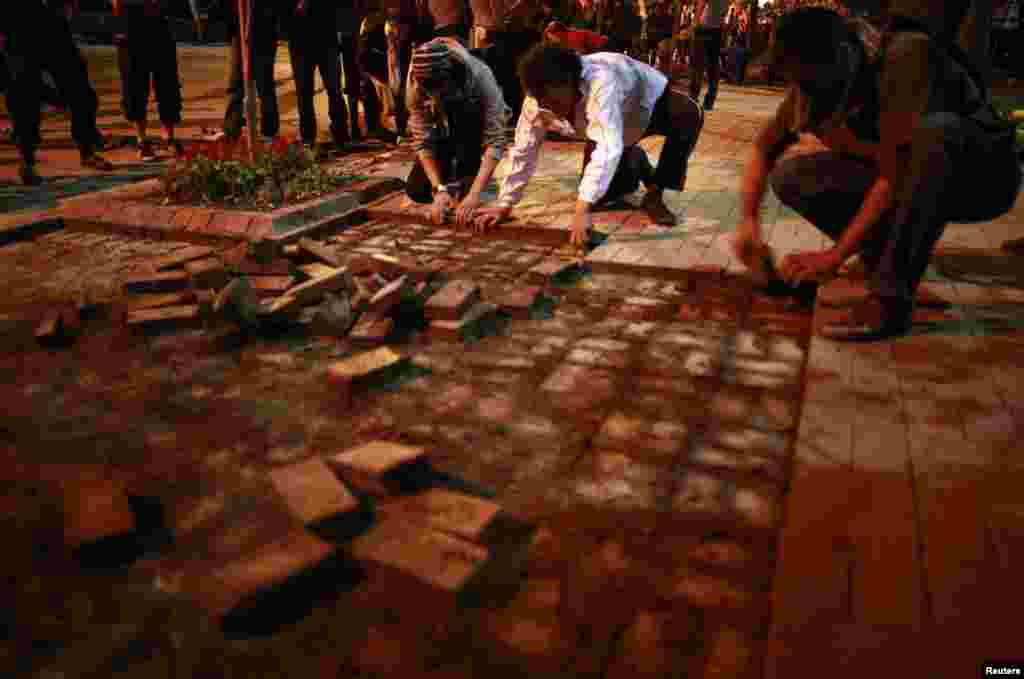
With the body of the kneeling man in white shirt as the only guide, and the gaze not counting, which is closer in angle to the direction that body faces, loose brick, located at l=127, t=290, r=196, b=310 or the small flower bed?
the loose brick

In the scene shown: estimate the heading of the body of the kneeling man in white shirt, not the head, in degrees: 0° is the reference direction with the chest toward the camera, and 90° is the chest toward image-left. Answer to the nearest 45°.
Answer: approximately 45°

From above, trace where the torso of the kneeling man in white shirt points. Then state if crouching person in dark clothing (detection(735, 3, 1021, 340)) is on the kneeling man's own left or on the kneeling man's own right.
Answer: on the kneeling man's own left

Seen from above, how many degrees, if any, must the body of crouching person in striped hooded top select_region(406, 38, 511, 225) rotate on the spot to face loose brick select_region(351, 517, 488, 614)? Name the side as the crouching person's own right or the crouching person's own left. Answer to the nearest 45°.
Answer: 0° — they already face it

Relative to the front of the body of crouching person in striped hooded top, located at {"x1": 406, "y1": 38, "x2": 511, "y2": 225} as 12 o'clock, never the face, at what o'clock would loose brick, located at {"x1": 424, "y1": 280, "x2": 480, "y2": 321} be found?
The loose brick is roughly at 12 o'clock from the crouching person in striped hooded top.

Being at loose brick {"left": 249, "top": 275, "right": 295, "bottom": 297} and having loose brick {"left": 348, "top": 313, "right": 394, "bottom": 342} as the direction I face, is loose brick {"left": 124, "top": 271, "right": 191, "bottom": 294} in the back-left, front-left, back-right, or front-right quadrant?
back-right
